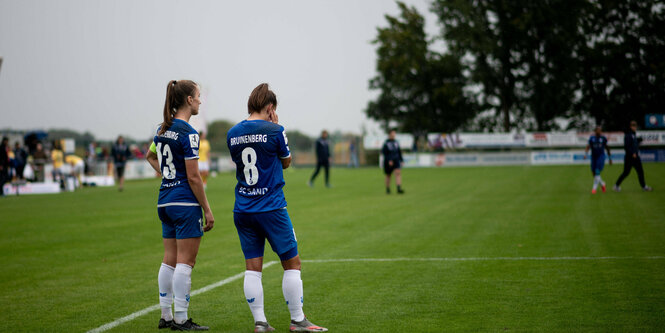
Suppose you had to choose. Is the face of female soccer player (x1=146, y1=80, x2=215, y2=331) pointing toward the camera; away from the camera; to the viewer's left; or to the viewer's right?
to the viewer's right

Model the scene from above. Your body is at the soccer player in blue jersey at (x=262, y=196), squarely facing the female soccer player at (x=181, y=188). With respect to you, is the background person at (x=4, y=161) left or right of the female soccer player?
right

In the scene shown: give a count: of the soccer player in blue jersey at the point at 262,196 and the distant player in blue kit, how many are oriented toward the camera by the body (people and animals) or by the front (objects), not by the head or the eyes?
1

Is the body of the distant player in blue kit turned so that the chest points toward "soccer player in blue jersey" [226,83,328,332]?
yes

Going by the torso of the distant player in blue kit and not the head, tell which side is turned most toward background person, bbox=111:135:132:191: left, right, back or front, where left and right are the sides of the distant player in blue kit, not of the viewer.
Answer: right

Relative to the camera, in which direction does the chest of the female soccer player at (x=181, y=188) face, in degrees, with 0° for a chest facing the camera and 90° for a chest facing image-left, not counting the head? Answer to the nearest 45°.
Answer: approximately 225°

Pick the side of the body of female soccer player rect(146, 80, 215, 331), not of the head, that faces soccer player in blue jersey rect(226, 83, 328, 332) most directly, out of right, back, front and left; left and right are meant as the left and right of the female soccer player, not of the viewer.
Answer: right

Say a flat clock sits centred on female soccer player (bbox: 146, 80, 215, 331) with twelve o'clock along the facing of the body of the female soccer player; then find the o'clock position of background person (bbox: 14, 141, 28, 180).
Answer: The background person is roughly at 10 o'clock from the female soccer player.

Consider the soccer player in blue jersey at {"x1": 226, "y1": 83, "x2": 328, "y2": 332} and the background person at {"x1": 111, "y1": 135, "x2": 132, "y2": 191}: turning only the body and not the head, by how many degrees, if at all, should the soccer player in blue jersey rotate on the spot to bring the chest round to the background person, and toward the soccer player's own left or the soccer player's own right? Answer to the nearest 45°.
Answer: approximately 45° to the soccer player's own left

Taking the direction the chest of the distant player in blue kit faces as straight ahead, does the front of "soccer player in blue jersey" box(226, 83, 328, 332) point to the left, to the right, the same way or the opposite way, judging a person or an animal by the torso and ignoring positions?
the opposite way
